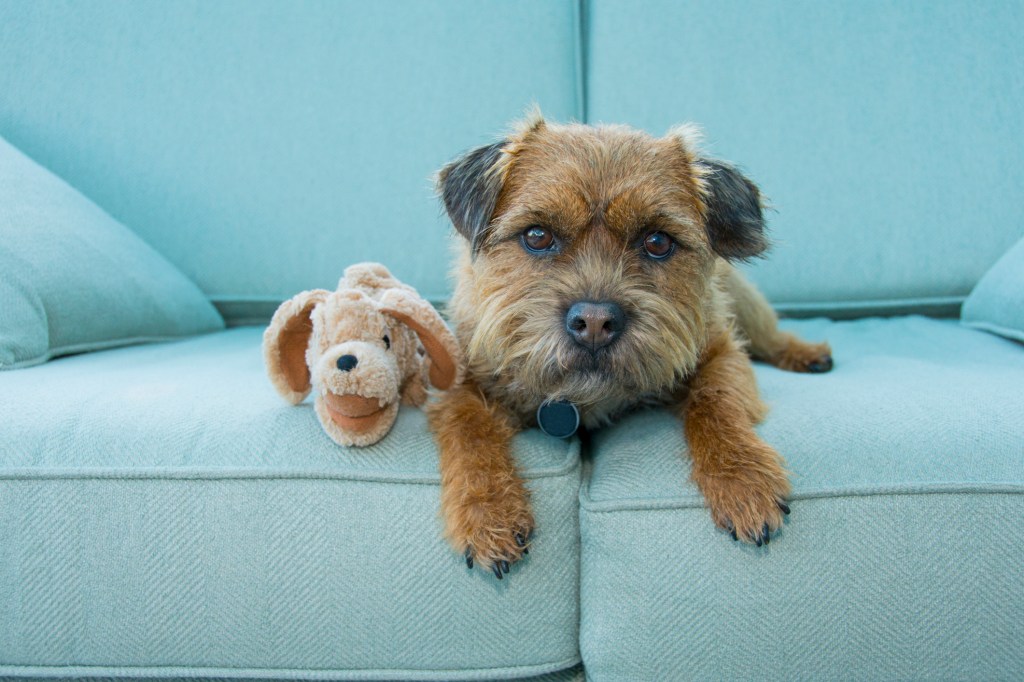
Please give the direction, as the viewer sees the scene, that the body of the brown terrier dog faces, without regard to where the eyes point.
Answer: toward the camera

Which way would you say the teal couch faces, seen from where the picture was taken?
facing the viewer
